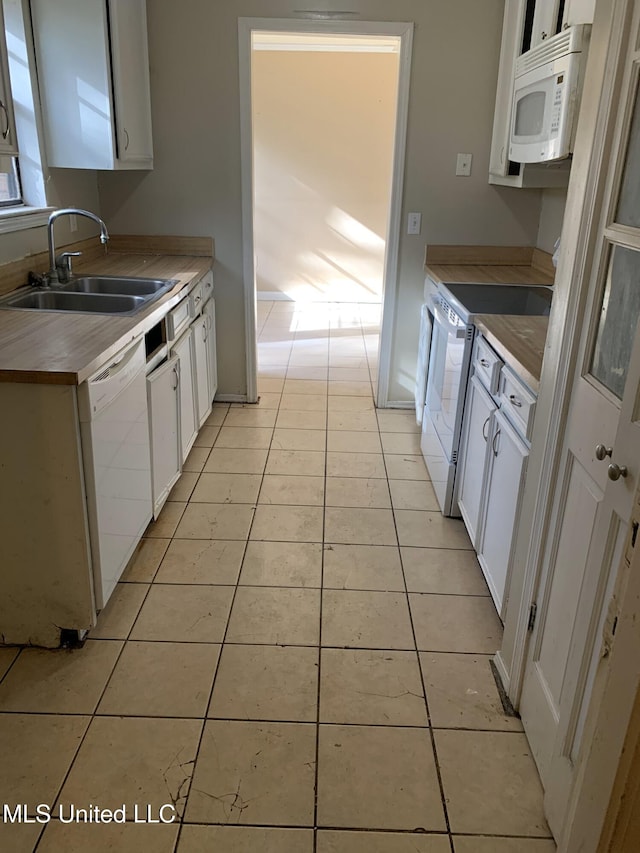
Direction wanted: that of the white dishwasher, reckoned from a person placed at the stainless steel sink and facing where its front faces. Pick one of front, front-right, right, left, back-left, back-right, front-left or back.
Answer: right

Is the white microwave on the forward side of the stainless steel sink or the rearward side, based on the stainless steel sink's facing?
on the forward side

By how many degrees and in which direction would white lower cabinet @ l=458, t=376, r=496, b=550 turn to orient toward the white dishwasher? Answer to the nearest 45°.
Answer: approximately 45° to its left

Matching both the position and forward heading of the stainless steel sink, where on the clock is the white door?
The white door is roughly at 2 o'clock from the stainless steel sink.

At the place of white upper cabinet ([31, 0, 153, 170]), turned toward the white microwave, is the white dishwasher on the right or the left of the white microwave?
right

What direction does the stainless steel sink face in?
to the viewer's right

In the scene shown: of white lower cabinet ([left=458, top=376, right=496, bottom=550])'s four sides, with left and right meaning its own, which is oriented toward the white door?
left

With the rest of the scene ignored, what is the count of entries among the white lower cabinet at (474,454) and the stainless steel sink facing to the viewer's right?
1

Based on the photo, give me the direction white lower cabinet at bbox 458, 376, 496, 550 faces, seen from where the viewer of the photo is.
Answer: facing to the left of the viewer
